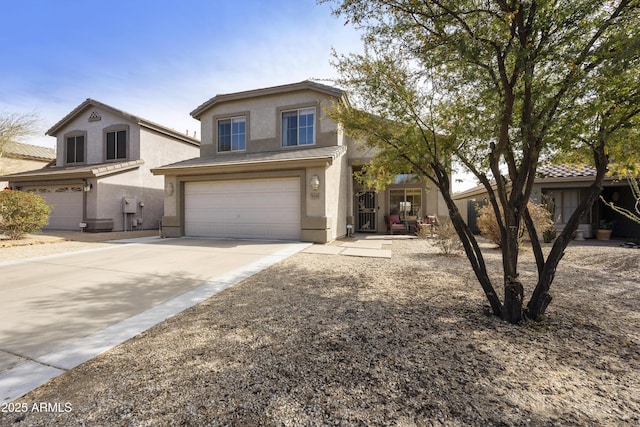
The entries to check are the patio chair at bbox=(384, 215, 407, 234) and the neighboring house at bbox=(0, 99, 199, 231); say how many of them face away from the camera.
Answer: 0

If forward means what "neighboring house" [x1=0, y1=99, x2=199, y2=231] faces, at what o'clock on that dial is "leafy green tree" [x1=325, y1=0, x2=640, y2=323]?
The leafy green tree is roughly at 10 o'clock from the neighboring house.

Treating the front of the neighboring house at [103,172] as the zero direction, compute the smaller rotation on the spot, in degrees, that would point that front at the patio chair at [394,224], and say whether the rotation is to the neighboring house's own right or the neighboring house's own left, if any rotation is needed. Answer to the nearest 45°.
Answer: approximately 90° to the neighboring house's own left

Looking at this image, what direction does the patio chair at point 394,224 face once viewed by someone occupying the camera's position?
facing the viewer and to the right of the viewer

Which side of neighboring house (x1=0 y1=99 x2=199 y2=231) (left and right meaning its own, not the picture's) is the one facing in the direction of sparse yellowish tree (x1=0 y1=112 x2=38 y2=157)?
right

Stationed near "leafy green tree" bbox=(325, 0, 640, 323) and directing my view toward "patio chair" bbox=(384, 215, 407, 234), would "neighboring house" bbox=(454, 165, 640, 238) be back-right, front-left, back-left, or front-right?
front-right

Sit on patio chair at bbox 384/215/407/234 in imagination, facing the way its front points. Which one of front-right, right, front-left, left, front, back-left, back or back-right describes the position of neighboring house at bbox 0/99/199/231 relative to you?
back-right

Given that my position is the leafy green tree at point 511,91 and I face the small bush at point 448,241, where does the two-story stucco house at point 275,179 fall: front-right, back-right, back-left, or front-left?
front-left
